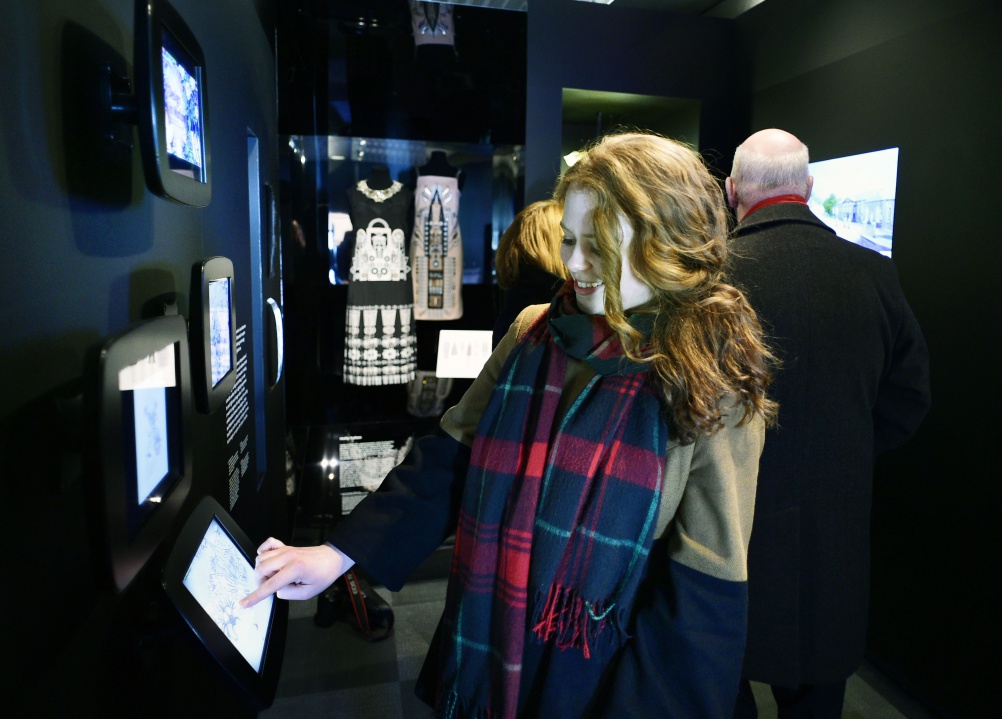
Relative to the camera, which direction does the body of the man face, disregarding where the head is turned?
away from the camera

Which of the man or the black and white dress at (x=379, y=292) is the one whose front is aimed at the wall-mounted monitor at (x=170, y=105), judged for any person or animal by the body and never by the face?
the black and white dress

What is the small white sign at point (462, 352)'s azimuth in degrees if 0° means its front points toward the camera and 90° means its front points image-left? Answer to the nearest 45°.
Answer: approximately 0°

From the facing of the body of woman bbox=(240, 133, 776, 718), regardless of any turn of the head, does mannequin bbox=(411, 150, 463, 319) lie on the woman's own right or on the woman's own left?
on the woman's own right

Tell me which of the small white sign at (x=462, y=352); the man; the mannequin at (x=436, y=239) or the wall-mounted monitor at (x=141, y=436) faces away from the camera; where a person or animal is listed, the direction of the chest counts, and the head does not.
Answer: the man

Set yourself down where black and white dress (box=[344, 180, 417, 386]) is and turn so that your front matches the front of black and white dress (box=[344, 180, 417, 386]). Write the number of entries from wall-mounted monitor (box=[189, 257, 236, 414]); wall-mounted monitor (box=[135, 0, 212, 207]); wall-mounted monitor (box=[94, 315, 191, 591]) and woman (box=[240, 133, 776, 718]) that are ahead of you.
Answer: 4

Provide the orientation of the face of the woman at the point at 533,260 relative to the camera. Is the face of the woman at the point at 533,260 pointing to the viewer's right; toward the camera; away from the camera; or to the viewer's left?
away from the camera

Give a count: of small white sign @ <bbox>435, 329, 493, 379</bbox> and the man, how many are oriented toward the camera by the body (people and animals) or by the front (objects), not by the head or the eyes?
1

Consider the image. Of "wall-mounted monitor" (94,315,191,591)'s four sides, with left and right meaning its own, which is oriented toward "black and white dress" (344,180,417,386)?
left

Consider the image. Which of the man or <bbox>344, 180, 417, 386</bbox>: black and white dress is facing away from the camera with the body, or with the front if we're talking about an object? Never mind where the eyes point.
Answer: the man
